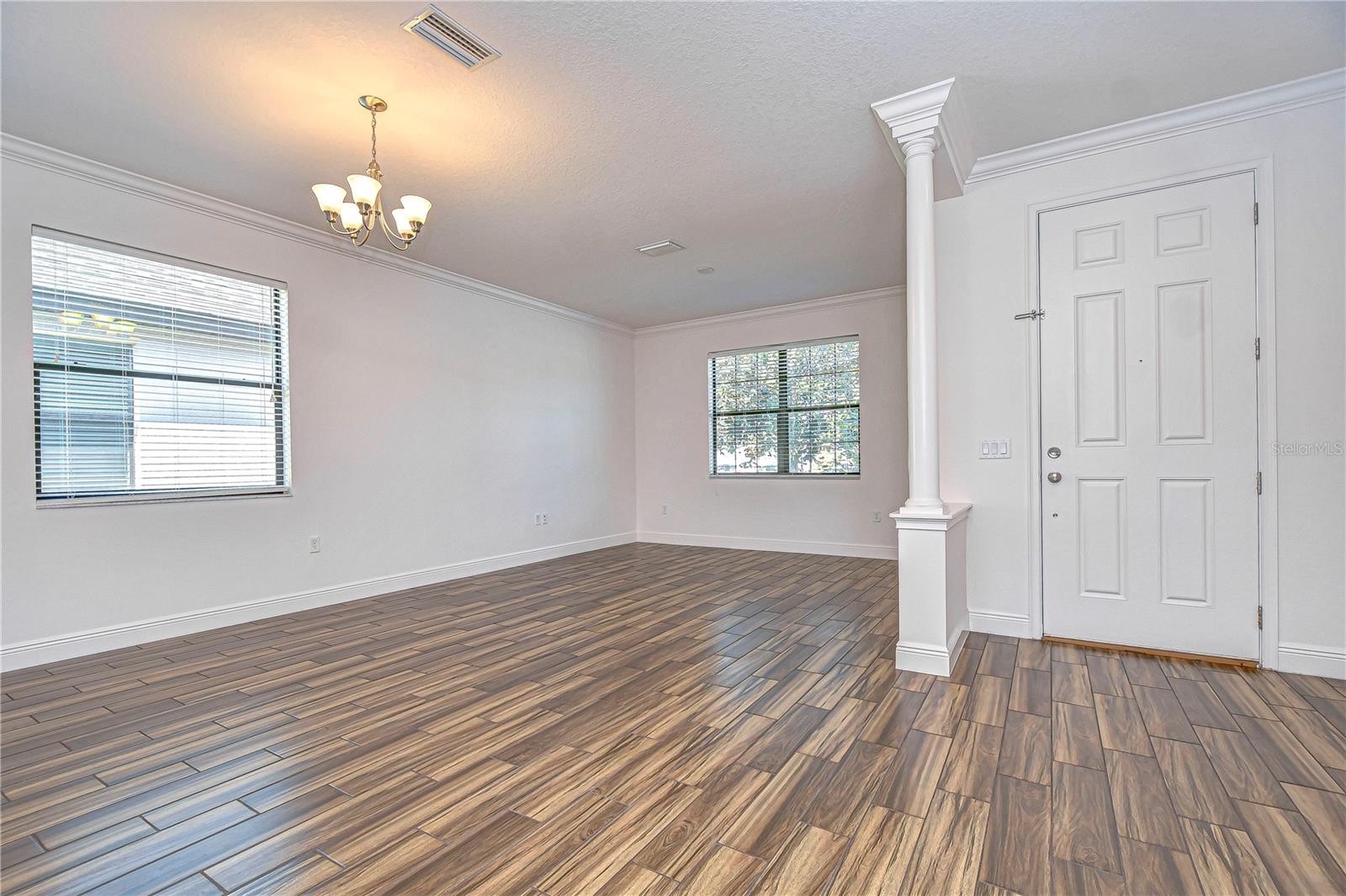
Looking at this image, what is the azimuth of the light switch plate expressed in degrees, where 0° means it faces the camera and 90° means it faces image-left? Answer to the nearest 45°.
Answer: approximately 0°

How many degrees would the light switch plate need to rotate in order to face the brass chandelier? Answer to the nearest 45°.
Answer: approximately 45° to its right

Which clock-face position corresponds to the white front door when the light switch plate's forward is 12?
The white front door is roughly at 9 o'clock from the light switch plate.

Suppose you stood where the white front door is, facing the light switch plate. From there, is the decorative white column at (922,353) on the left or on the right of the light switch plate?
left

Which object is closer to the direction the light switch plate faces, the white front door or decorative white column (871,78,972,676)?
the decorative white column

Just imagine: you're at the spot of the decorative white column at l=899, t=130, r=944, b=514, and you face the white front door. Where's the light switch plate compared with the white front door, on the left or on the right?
left
